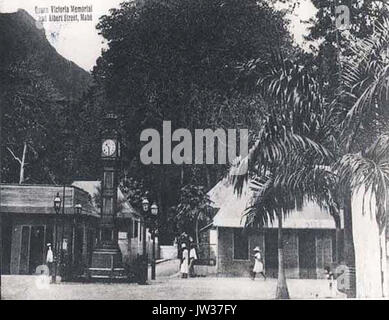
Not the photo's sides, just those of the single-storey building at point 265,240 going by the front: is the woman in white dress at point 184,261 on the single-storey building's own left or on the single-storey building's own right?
on the single-storey building's own right

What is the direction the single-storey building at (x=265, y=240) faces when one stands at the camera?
facing the viewer

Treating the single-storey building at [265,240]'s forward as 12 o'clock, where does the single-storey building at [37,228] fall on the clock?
the single-storey building at [37,228] is roughly at 3 o'clock from the single-storey building at [265,240].

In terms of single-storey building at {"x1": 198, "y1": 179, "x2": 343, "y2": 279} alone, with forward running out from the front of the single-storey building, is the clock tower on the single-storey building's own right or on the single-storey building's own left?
on the single-storey building's own right

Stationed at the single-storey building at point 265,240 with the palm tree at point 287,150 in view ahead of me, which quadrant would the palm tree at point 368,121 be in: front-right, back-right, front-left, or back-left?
front-left

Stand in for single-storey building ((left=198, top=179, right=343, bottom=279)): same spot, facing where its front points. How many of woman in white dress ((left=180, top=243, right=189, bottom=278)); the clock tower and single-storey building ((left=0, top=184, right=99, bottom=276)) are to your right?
3
